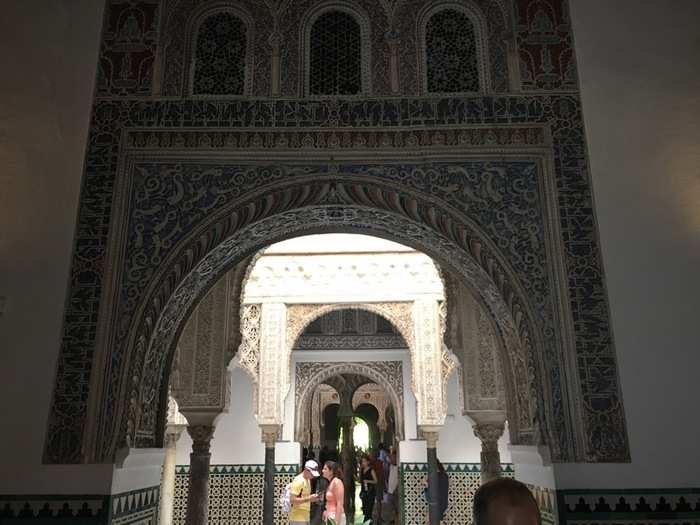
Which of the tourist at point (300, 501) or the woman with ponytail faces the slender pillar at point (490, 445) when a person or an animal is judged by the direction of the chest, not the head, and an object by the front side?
the tourist

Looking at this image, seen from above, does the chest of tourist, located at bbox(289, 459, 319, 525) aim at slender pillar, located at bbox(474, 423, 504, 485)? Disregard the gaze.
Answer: yes

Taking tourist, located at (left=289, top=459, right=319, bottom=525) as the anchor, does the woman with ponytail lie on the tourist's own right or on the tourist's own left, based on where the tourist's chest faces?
on the tourist's own left

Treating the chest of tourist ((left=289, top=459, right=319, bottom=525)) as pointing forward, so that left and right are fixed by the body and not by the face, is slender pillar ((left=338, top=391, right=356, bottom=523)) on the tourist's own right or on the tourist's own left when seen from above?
on the tourist's own left

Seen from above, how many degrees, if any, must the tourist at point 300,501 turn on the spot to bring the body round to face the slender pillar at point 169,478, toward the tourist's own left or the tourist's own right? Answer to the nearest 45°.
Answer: approximately 135° to the tourist's own left

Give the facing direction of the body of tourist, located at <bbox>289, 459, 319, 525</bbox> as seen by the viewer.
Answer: to the viewer's right

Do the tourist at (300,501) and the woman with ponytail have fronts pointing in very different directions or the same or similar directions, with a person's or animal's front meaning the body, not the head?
very different directions
